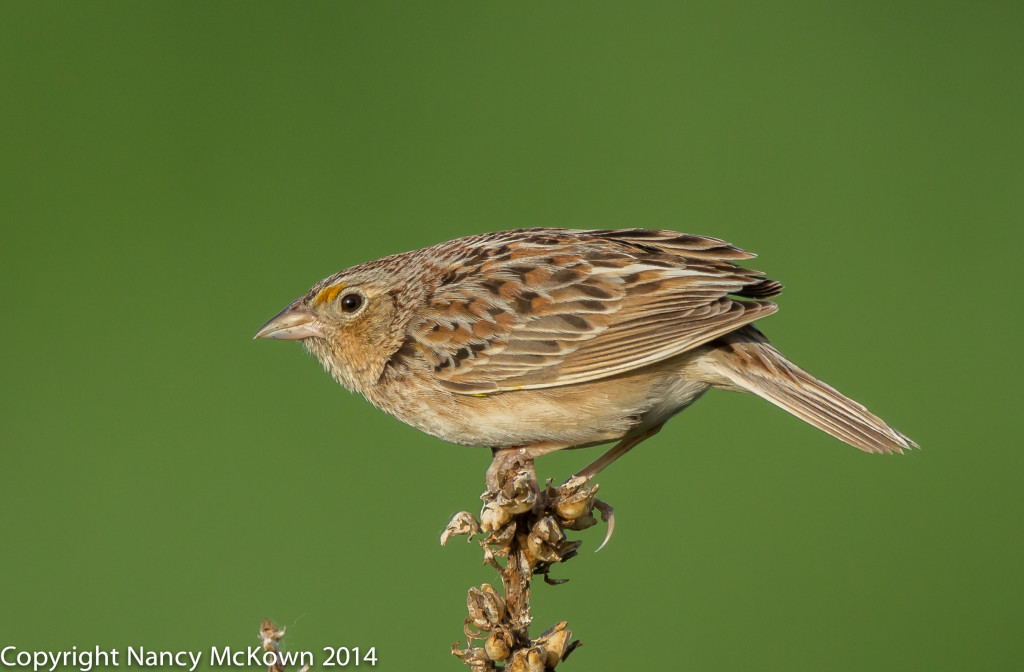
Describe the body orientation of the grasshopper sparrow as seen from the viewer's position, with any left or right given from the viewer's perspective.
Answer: facing to the left of the viewer
